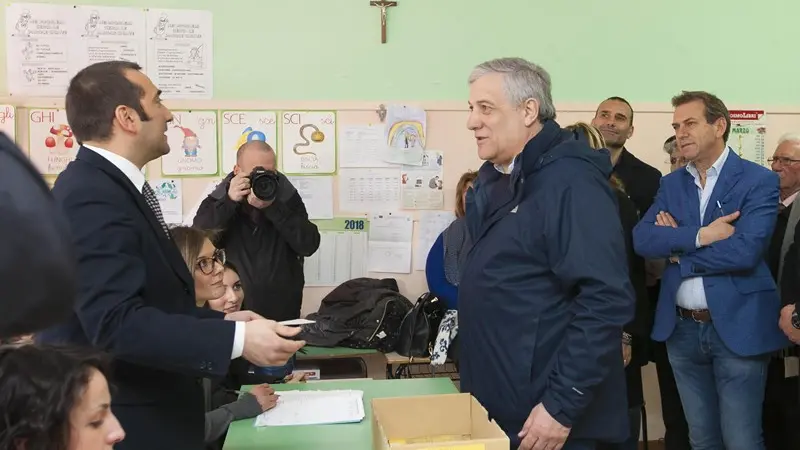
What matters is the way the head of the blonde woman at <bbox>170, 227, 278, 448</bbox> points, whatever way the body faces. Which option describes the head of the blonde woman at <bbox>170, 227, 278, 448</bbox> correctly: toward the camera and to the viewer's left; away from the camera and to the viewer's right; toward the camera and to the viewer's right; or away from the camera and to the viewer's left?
toward the camera and to the viewer's right

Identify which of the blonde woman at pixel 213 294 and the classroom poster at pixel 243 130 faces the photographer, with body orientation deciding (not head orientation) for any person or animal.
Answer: the classroom poster

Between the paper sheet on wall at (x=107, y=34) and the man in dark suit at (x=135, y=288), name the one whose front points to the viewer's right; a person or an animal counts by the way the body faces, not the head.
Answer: the man in dark suit

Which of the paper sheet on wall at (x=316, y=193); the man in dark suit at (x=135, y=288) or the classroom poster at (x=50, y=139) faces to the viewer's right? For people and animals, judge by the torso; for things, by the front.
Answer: the man in dark suit

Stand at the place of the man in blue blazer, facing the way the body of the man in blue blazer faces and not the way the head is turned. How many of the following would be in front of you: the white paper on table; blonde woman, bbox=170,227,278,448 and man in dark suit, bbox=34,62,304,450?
3

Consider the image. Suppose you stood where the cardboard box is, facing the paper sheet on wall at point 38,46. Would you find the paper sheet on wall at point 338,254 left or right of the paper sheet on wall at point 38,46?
right

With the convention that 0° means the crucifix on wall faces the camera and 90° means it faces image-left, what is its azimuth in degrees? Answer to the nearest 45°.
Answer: approximately 0°

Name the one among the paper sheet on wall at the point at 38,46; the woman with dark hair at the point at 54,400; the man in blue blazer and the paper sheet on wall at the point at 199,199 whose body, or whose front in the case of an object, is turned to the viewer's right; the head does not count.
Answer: the woman with dark hair

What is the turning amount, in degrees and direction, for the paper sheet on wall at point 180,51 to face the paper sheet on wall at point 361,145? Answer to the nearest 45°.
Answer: approximately 90° to its left

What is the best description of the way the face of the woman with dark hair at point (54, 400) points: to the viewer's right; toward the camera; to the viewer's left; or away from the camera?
to the viewer's right

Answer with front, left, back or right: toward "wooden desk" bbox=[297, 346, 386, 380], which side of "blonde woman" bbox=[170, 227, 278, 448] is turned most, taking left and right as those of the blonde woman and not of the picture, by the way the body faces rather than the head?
left

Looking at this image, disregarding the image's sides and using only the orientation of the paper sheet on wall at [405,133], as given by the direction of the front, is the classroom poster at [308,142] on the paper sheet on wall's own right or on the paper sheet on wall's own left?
on the paper sheet on wall's own right
